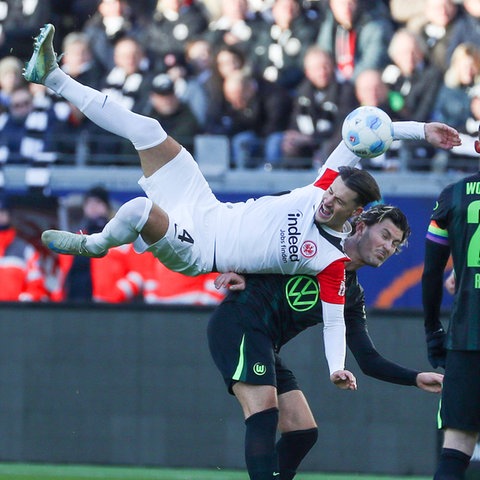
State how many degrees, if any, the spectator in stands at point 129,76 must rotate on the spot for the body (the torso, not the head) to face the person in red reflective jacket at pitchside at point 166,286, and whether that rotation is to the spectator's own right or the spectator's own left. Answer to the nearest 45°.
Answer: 0° — they already face them

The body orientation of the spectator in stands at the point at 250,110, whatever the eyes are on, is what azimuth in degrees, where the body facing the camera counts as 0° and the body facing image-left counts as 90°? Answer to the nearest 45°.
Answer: approximately 45°

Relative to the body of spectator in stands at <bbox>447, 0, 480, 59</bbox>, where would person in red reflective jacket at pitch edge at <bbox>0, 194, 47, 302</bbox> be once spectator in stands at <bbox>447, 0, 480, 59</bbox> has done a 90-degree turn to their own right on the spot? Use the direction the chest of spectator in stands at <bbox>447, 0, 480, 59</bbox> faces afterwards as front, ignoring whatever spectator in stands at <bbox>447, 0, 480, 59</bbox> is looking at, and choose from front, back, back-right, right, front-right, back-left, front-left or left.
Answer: front-left

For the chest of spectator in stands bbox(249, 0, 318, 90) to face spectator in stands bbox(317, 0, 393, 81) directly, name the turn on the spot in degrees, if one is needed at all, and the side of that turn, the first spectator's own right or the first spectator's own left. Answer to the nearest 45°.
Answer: approximately 90° to the first spectator's own left

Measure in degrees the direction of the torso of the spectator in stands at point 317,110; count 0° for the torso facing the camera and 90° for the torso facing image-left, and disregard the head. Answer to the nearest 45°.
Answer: approximately 0°

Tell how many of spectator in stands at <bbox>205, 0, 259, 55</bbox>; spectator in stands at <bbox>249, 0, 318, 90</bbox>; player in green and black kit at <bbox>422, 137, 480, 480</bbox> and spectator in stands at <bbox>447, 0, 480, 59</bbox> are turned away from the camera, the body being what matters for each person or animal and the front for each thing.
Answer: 1

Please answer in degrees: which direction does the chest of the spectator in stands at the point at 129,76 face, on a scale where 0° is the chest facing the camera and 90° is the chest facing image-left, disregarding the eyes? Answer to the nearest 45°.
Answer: approximately 0°

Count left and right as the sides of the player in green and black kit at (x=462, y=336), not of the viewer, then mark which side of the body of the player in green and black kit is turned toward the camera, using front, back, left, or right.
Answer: back

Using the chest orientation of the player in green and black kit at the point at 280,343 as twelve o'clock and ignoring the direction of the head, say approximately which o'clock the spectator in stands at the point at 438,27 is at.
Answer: The spectator in stands is roughly at 8 o'clock from the player in green and black kit.

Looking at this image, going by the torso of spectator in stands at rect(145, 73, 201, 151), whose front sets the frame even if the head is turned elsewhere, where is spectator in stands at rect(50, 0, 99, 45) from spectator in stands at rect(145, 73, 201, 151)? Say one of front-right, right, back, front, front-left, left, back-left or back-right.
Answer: back-right
